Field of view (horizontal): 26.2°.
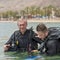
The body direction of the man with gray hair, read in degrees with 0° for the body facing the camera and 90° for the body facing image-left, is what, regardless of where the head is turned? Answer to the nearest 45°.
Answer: approximately 0°
